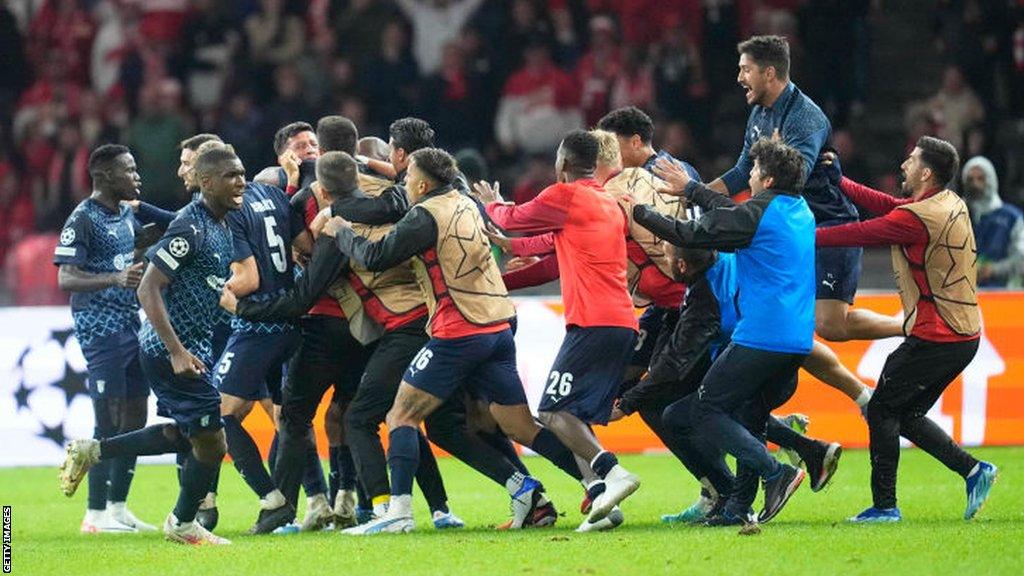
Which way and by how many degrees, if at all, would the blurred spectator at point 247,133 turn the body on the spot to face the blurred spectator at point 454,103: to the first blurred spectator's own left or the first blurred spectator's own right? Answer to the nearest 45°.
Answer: approximately 90° to the first blurred spectator's own left

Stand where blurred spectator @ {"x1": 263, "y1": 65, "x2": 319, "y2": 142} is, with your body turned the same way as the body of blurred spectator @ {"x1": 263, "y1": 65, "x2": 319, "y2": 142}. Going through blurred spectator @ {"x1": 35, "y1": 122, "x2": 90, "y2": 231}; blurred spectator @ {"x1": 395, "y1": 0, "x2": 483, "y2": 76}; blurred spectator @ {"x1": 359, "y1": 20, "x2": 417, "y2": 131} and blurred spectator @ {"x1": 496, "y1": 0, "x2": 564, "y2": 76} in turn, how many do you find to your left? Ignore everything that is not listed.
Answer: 3

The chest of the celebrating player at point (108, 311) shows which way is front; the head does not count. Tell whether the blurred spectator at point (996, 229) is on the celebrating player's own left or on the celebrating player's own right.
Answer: on the celebrating player's own left

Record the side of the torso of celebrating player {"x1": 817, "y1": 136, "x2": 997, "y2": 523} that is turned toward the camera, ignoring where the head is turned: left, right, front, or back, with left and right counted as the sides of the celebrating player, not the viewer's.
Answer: left

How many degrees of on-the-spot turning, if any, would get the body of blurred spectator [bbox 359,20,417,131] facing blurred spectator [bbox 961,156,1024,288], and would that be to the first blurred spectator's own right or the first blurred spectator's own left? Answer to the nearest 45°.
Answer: approximately 45° to the first blurred spectator's own left

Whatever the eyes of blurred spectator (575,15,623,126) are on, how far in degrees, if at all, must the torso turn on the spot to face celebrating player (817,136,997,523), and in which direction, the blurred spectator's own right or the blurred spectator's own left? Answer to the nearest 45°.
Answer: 0° — they already face them

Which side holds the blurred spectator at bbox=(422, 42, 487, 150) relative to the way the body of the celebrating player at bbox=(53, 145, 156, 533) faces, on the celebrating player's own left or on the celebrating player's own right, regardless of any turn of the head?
on the celebrating player's own left

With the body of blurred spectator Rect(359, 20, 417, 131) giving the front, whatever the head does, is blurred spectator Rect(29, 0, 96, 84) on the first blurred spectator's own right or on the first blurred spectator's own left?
on the first blurred spectator's own right

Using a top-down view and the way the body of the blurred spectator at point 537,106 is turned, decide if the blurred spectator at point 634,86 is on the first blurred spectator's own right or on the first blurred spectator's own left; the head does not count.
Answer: on the first blurred spectator's own left

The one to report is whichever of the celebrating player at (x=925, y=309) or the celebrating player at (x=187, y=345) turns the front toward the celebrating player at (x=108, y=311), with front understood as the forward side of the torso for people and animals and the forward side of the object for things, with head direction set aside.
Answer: the celebrating player at (x=925, y=309)

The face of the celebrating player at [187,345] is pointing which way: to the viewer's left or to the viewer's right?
to the viewer's right
